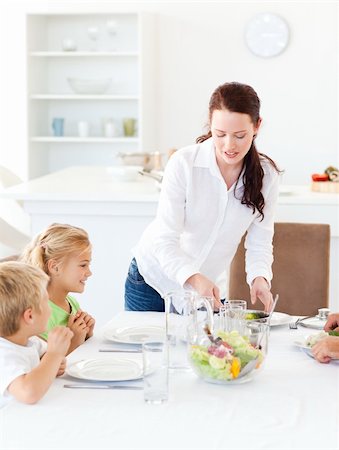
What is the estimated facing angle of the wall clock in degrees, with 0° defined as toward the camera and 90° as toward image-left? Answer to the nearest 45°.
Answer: approximately 0°

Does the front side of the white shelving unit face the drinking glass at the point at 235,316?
yes

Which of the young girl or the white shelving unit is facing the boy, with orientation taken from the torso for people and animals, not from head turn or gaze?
the white shelving unit

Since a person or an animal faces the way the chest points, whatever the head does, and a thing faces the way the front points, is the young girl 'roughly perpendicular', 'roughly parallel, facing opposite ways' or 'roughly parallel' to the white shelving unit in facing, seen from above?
roughly perpendicular

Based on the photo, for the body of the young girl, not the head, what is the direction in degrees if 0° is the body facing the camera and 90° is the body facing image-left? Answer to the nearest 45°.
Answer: approximately 270°

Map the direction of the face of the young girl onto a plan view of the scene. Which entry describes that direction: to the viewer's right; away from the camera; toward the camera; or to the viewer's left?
to the viewer's right

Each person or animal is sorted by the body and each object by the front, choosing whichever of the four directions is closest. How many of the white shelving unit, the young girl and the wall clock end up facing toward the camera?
2

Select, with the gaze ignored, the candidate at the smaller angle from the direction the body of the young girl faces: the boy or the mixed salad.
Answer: the mixed salad

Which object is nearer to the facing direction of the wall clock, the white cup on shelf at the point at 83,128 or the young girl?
the young girl

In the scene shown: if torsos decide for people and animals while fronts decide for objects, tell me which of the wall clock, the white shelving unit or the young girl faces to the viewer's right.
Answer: the young girl

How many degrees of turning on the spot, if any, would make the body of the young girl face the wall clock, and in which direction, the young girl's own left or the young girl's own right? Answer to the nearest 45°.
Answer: approximately 90° to the young girl's own left

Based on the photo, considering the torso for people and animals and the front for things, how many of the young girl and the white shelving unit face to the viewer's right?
1

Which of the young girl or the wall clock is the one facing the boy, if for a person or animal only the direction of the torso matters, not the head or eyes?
the wall clock
